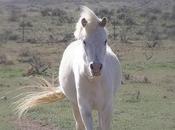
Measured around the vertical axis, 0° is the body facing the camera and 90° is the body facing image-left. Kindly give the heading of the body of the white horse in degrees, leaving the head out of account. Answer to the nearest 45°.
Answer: approximately 0°

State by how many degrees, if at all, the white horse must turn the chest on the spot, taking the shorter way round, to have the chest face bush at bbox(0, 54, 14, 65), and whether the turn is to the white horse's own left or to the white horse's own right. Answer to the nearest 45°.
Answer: approximately 180°
